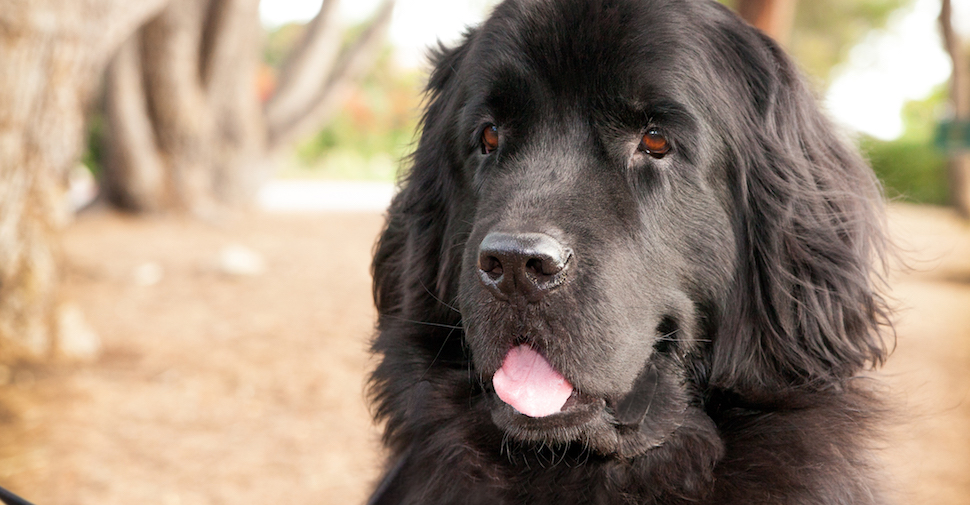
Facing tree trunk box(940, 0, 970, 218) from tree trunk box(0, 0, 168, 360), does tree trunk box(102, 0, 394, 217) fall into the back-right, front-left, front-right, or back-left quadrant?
front-left

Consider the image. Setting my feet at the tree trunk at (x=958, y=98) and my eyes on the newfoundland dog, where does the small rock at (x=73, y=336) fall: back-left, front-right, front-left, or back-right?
front-right

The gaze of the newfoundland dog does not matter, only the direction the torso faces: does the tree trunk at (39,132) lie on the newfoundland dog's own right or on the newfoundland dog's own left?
on the newfoundland dog's own right

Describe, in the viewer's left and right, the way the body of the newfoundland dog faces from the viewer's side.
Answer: facing the viewer and to the left of the viewer

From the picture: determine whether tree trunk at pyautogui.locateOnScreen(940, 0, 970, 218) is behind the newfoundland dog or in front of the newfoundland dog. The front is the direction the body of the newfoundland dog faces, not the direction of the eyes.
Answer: behind

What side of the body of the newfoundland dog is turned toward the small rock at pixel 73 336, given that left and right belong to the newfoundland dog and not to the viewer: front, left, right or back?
right

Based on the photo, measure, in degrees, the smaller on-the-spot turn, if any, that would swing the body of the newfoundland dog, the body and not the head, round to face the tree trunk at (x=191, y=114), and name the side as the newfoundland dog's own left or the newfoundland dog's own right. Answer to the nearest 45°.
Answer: approximately 90° to the newfoundland dog's own right

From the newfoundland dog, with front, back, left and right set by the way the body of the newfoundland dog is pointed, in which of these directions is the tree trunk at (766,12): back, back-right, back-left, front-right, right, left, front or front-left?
back-right

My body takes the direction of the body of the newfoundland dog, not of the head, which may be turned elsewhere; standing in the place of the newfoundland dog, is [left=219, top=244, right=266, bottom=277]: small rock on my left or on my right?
on my right
